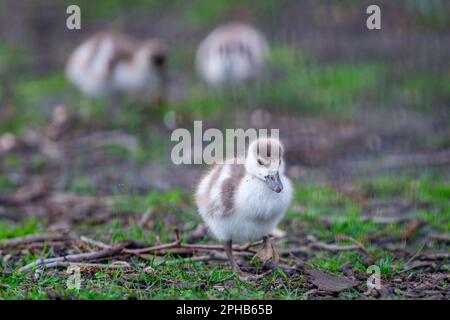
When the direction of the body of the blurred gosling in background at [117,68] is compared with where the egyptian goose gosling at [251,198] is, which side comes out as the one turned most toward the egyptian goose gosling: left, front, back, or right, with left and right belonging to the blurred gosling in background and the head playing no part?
right

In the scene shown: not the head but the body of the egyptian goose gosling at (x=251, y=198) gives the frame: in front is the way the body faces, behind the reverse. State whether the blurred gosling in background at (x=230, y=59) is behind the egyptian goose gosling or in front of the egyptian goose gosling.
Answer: behind

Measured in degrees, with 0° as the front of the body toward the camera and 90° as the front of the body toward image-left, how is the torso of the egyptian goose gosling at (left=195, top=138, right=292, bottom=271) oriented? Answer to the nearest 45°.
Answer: approximately 315°

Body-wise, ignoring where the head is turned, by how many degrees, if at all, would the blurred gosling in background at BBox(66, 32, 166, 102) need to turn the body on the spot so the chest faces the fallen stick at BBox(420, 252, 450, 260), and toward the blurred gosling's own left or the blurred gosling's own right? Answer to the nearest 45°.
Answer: approximately 90° to the blurred gosling's own right

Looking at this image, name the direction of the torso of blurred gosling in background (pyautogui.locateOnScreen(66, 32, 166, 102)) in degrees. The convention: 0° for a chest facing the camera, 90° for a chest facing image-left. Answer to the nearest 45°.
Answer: approximately 270°

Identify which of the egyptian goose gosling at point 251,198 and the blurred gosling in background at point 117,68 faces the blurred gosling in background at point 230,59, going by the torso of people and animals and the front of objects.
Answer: the blurred gosling in background at point 117,68

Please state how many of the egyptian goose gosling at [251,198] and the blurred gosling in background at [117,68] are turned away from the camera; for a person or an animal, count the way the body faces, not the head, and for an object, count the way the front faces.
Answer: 0

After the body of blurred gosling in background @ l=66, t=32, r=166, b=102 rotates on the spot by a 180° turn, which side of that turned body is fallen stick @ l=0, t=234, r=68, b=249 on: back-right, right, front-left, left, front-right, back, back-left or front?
left

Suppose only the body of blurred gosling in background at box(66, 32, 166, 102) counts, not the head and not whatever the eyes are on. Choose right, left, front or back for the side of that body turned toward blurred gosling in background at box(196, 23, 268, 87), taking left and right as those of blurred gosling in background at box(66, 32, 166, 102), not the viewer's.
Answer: front

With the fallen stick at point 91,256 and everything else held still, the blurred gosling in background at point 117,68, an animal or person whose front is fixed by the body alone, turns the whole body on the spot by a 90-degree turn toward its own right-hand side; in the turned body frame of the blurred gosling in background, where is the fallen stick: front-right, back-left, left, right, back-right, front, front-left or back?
front

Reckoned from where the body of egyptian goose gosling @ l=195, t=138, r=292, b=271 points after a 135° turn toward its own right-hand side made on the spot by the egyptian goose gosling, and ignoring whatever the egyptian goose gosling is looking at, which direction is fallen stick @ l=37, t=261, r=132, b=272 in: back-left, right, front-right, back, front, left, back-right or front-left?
front

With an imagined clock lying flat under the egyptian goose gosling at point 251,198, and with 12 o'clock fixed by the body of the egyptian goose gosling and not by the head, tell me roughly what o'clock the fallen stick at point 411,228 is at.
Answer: The fallen stick is roughly at 9 o'clock from the egyptian goose gosling.

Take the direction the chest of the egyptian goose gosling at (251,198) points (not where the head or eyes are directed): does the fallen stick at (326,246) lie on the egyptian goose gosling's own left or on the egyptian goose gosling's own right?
on the egyptian goose gosling's own left

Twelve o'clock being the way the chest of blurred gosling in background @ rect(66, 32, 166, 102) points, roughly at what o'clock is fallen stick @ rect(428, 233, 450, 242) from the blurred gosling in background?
The fallen stick is roughly at 2 o'clock from the blurred gosling in background.

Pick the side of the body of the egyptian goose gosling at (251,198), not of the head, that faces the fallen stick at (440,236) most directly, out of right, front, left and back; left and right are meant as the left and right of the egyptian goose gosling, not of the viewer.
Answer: left
